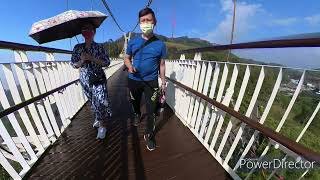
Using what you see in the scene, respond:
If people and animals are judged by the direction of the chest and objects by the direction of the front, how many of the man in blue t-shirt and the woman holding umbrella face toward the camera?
2

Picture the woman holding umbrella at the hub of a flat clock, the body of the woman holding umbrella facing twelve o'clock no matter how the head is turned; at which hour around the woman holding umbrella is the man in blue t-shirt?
The man in blue t-shirt is roughly at 10 o'clock from the woman holding umbrella.

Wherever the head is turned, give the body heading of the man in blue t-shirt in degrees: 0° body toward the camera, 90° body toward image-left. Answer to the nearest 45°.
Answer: approximately 0°

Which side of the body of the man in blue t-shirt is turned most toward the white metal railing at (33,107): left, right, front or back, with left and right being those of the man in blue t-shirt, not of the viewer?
right

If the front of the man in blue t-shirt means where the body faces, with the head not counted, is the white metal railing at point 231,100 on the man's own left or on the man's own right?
on the man's own left

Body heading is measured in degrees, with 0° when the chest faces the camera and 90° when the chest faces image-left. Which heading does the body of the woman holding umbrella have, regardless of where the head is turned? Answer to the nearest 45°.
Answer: approximately 0°
